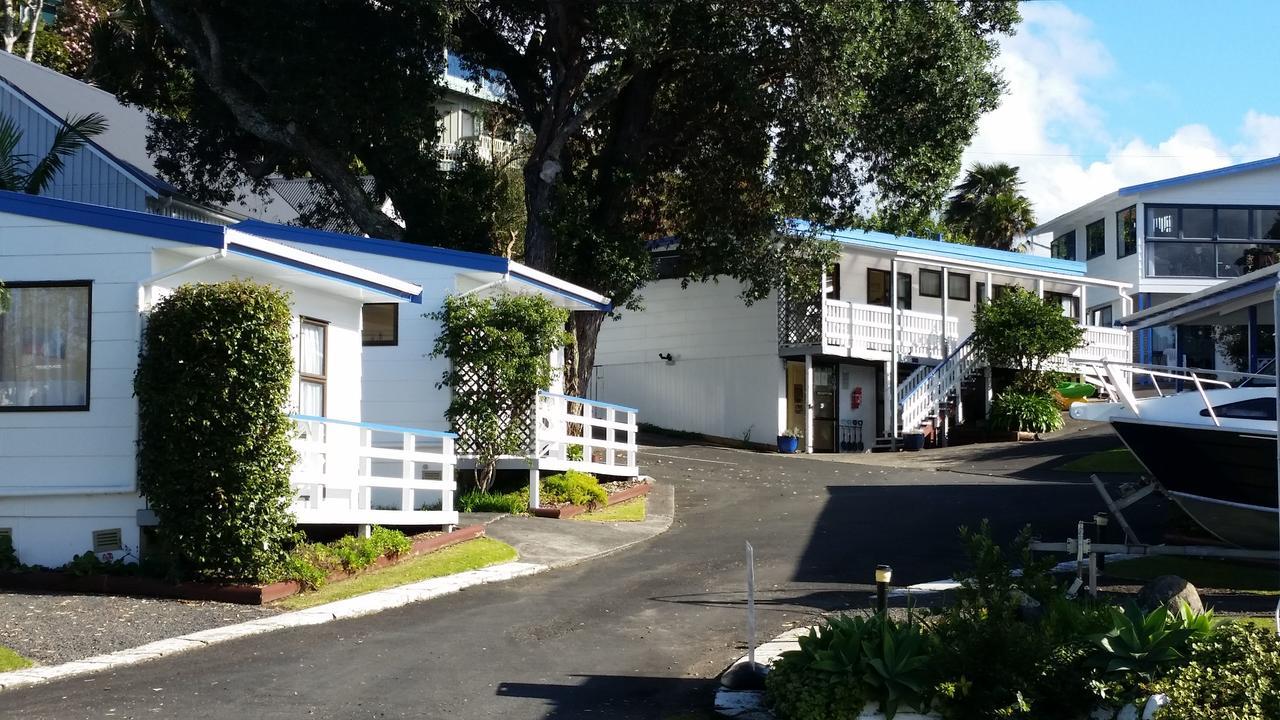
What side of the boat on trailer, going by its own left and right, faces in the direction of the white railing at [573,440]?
front

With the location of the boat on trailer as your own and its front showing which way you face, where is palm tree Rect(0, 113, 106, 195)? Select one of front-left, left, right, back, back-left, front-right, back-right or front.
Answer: front

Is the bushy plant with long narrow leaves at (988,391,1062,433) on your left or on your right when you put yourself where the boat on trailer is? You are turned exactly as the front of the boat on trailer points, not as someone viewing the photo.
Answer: on your right

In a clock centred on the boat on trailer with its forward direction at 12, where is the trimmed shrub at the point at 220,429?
The trimmed shrub is roughly at 11 o'clock from the boat on trailer.

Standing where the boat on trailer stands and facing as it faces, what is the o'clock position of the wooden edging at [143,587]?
The wooden edging is roughly at 11 o'clock from the boat on trailer.

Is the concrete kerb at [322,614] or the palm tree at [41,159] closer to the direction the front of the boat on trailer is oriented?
the palm tree

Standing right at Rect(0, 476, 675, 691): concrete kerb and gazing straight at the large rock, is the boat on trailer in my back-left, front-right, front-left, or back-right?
front-left

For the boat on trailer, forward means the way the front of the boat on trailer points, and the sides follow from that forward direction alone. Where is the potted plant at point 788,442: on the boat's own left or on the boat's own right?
on the boat's own right

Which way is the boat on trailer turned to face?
to the viewer's left

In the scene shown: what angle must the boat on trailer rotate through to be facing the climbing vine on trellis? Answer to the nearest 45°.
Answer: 0° — it already faces it

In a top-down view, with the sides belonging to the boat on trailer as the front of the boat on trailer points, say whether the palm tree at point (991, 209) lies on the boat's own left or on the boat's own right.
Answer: on the boat's own right

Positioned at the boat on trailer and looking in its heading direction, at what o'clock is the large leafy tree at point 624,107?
The large leafy tree is roughly at 1 o'clock from the boat on trailer.

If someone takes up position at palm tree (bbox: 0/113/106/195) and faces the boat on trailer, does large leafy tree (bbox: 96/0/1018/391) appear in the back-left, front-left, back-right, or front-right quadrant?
front-left
